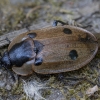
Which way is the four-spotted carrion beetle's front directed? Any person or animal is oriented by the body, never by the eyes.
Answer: to the viewer's left
